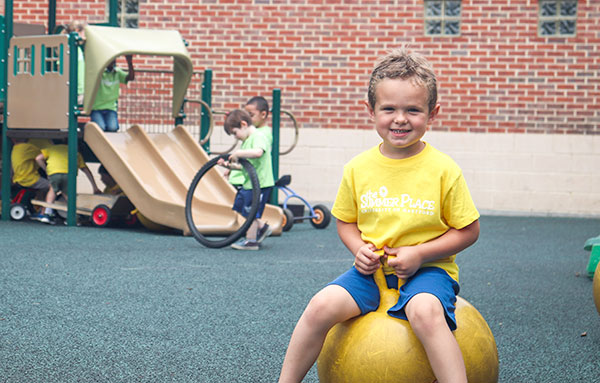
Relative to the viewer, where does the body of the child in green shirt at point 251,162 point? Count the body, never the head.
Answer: to the viewer's left

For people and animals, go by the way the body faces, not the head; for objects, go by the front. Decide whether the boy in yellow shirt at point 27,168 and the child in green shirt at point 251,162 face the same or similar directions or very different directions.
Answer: very different directions

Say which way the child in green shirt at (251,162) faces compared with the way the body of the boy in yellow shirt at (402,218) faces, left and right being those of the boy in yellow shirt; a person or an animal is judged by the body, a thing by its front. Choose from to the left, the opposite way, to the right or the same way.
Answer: to the right

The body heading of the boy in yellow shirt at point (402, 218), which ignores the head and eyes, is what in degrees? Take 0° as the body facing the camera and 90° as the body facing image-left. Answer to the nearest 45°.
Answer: approximately 0°

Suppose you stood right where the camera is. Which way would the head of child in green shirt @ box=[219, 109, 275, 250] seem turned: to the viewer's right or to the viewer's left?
to the viewer's left

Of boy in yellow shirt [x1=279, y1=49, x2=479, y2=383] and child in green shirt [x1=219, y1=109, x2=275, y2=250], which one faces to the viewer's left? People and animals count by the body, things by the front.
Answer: the child in green shirt

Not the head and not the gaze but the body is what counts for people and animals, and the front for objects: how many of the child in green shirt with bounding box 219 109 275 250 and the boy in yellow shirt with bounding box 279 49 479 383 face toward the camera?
1

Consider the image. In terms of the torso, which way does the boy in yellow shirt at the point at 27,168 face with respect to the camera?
to the viewer's right
